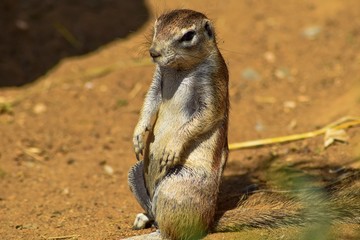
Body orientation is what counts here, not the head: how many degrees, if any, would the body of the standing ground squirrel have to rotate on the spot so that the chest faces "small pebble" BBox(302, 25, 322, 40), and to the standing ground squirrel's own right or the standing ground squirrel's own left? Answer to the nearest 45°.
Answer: approximately 135° to the standing ground squirrel's own right

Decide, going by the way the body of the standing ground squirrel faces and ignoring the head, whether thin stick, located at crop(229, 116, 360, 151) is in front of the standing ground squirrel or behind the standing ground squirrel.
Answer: behind

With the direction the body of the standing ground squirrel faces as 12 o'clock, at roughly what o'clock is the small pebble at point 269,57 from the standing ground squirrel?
The small pebble is roughly at 5 o'clock from the standing ground squirrel.

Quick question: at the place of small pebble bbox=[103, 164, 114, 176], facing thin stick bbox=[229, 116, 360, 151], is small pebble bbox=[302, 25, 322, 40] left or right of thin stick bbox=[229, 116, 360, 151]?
left

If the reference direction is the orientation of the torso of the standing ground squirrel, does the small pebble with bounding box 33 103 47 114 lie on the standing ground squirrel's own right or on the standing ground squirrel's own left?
on the standing ground squirrel's own right

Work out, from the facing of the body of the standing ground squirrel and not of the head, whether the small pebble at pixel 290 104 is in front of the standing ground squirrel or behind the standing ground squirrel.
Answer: behind

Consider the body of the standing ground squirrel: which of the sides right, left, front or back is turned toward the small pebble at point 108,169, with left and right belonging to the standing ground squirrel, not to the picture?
right

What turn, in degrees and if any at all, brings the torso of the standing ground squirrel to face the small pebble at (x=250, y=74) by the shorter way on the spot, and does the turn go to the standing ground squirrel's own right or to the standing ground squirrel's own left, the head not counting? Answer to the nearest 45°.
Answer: approximately 135° to the standing ground squirrel's own right

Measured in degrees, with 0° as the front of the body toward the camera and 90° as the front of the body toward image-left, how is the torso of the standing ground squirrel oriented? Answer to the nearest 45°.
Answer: approximately 45°
